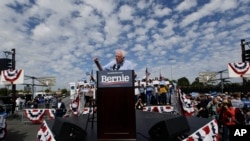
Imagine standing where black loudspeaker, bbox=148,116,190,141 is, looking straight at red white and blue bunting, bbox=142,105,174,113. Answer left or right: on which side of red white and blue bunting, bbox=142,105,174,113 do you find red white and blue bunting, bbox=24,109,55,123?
left

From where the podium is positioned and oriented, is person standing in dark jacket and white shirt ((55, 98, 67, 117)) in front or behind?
behind

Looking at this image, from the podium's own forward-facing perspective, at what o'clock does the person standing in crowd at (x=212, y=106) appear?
The person standing in crowd is roughly at 7 o'clock from the podium.

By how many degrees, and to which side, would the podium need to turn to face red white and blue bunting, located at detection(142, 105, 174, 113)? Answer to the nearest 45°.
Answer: approximately 180°

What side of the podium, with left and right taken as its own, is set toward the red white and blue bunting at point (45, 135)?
right

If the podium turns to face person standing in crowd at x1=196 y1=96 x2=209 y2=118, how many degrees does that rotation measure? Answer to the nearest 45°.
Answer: approximately 135° to its left

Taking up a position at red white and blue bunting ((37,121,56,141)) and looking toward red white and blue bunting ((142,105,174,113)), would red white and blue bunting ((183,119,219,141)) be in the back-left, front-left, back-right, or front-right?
front-right

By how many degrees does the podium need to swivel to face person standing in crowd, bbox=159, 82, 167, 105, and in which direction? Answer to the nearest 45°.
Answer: approximately 180°

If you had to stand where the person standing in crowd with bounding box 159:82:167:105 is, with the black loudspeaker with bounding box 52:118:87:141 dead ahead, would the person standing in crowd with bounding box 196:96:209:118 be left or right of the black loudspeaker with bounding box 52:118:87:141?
left

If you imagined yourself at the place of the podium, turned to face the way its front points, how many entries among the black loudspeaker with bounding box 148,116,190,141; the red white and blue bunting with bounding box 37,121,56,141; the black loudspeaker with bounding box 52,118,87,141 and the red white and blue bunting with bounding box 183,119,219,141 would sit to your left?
2

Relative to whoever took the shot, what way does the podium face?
facing the viewer

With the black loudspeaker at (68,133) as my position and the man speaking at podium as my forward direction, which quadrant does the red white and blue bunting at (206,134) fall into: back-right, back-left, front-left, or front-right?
front-right

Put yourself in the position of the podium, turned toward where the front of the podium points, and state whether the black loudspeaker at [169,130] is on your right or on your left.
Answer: on your left
